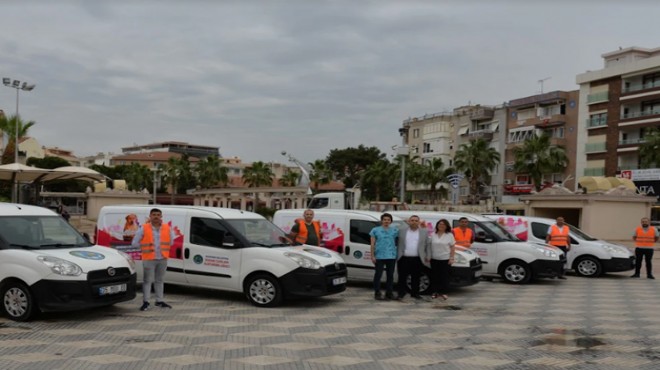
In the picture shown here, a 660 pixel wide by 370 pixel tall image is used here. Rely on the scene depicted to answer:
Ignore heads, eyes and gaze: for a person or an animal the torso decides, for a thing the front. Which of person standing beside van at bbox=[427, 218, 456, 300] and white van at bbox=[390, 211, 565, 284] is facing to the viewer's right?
the white van

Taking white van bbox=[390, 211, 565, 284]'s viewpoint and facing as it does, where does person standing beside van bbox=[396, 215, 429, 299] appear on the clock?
The person standing beside van is roughly at 4 o'clock from the white van.

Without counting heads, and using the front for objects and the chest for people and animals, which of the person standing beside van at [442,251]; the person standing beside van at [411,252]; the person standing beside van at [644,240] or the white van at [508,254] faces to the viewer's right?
the white van

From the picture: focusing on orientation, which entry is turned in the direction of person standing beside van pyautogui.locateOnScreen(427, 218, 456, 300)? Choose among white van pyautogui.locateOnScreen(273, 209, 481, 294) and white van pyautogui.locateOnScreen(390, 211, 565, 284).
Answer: white van pyautogui.locateOnScreen(273, 209, 481, 294)

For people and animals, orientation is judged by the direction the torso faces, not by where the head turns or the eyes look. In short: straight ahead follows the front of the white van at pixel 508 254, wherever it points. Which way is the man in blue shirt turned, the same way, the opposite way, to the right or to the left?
to the right

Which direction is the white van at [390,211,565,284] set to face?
to the viewer's right

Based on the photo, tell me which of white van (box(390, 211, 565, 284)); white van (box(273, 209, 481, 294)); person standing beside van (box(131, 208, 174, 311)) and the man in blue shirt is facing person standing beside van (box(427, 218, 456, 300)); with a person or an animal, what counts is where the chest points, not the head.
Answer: white van (box(273, 209, 481, 294))

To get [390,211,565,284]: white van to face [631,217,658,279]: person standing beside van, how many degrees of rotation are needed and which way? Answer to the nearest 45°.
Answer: approximately 45° to its left

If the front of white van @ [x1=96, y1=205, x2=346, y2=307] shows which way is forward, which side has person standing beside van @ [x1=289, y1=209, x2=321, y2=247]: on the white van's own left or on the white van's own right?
on the white van's own left

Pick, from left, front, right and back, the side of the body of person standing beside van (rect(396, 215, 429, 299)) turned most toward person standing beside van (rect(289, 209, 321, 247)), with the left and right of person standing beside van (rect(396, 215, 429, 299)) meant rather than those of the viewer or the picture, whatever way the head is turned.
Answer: right

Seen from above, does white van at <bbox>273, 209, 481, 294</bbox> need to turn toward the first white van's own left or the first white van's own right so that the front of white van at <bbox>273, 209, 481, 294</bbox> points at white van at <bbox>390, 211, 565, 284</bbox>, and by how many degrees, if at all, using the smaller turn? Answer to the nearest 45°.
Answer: approximately 90° to the first white van's own left

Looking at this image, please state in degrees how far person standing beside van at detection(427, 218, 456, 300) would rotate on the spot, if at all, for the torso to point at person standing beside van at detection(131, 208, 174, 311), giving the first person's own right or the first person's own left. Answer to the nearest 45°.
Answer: approximately 45° to the first person's own right

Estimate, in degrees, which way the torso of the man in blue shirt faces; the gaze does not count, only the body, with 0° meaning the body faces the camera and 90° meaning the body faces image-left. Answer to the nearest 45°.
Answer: approximately 0°
